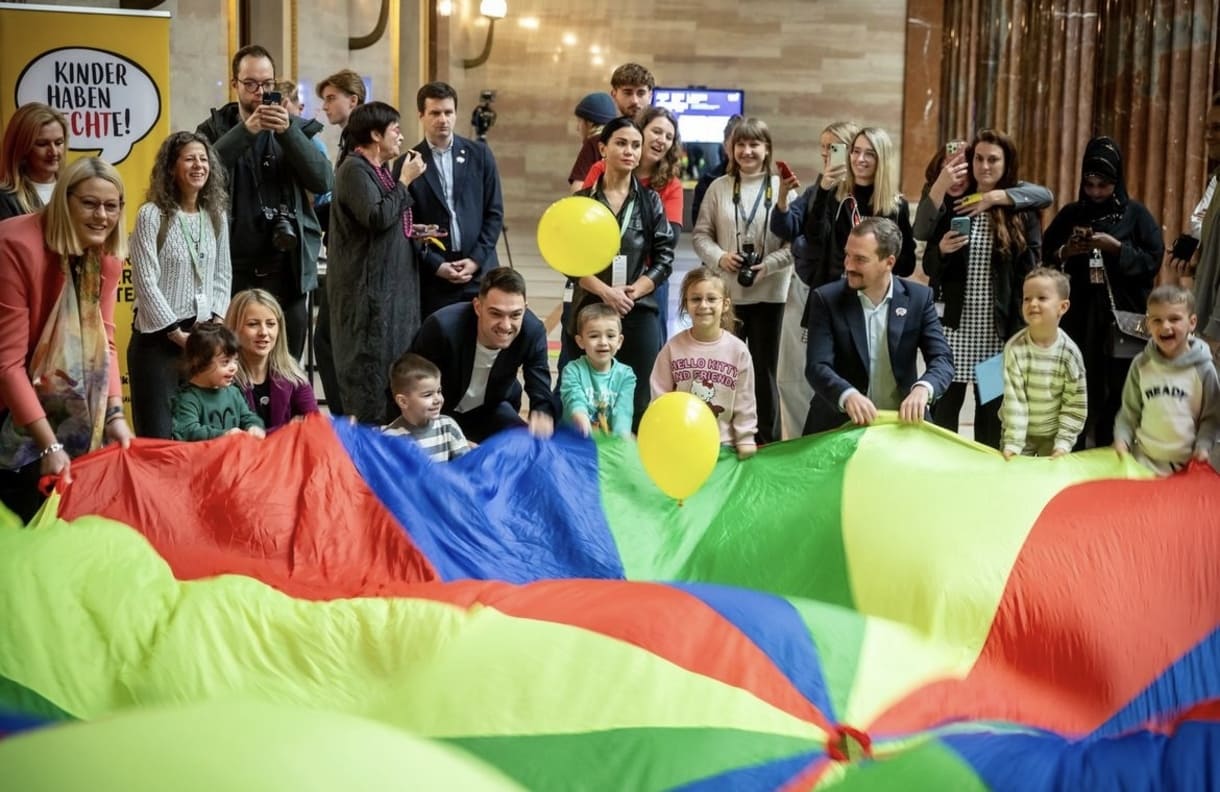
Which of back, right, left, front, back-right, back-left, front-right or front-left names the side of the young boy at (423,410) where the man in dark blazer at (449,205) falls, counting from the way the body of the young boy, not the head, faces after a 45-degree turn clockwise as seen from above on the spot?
back

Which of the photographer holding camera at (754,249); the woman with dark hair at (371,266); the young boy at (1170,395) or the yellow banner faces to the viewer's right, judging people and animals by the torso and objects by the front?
the woman with dark hair

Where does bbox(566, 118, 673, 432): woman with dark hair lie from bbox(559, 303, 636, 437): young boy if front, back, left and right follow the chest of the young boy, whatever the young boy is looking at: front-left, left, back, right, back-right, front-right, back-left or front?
back

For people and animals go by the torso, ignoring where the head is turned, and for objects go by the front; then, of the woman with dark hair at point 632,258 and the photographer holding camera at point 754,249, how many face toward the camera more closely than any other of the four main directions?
2

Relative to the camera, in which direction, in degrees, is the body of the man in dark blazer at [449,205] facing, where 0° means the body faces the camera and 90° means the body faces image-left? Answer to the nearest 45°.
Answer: approximately 0°

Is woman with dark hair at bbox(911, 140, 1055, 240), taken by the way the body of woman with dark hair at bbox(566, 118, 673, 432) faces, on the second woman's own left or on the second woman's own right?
on the second woman's own left

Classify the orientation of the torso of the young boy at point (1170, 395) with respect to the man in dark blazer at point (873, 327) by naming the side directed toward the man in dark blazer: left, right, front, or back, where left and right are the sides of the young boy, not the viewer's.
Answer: right

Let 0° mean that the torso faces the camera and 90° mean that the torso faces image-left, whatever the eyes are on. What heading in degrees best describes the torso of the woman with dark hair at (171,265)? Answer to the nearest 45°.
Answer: approximately 315°

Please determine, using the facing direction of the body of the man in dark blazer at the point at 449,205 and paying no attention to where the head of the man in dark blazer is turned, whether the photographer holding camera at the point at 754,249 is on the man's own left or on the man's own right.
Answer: on the man's own left

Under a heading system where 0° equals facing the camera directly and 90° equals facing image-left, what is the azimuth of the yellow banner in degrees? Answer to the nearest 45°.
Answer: approximately 0°

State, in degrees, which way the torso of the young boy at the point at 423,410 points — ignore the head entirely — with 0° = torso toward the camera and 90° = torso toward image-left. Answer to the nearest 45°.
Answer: approximately 315°

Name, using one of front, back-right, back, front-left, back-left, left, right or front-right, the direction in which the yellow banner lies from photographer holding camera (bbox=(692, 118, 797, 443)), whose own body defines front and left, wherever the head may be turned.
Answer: right
